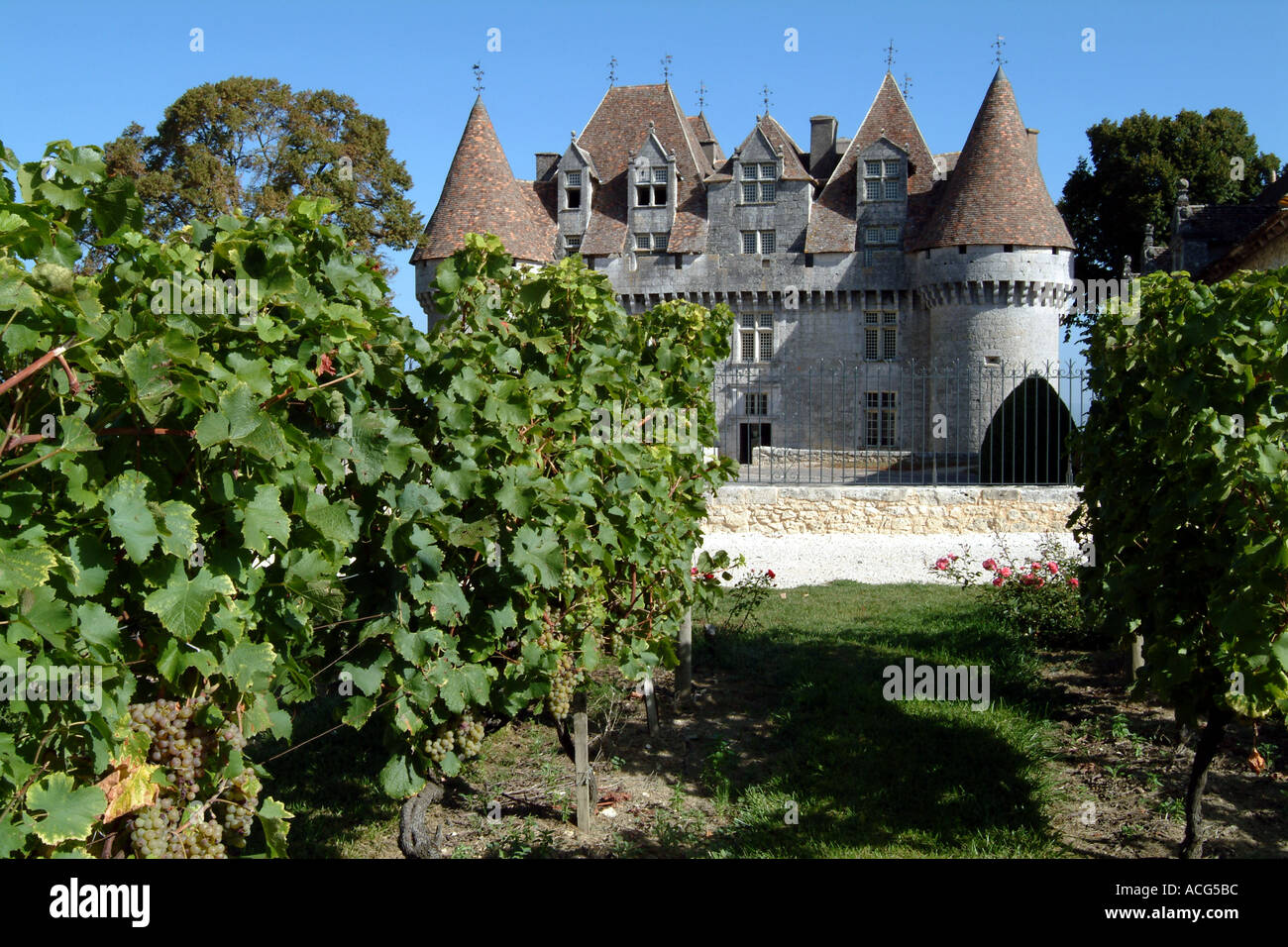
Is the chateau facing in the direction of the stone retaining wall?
yes

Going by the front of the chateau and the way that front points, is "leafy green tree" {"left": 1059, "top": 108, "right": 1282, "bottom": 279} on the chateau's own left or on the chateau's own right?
on the chateau's own left

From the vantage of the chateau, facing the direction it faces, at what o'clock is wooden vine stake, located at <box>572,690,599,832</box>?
The wooden vine stake is roughly at 12 o'clock from the chateau.

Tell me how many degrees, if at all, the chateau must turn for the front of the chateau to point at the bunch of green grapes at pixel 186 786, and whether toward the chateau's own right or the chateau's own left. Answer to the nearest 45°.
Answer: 0° — it already faces it

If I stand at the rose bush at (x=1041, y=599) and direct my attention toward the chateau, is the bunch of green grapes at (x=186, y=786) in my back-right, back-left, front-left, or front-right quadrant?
back-left

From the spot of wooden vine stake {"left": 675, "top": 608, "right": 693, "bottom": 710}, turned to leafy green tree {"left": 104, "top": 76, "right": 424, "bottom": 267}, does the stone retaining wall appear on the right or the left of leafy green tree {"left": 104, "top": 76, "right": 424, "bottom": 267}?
right

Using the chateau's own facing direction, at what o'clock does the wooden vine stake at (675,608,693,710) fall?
The wooden vine stake is roughly at 12 o'clock from the chateau.

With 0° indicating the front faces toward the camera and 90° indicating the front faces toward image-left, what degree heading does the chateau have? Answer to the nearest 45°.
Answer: approximately 0°

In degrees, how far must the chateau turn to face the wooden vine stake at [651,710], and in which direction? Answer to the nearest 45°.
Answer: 0° — it already faces it
